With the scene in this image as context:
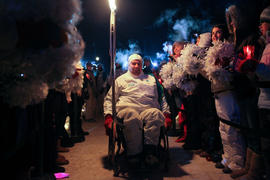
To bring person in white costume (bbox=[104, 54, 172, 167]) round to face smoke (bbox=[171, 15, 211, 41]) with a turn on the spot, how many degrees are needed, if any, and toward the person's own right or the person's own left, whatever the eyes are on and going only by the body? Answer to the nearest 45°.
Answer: approximately 180°

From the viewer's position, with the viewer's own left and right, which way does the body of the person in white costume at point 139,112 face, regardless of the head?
facing the viewer
